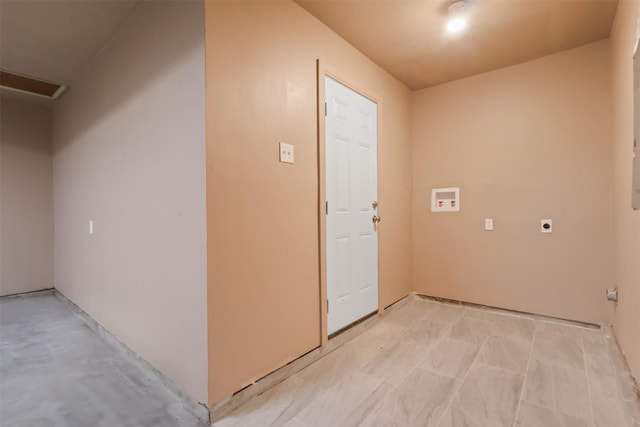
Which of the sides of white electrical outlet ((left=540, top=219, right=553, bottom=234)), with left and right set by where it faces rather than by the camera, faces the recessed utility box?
right

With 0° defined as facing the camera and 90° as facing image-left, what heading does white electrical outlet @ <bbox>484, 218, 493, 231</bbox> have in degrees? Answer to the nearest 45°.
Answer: approximately 0°

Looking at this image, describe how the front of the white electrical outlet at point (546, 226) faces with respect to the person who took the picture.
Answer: facing the viewer

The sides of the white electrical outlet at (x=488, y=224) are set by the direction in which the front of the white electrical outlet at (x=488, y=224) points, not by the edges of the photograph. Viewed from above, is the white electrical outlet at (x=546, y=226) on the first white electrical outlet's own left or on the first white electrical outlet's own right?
on the first white electrical outlet's own left

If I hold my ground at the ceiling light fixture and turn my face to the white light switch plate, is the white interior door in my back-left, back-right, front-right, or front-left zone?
front-right

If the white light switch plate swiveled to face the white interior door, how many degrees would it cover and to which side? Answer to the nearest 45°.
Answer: approximately 90° to its left

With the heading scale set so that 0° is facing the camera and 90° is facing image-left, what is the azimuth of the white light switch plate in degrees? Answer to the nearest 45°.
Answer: approximately 315°

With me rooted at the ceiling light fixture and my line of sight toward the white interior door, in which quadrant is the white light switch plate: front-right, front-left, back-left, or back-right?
front-left

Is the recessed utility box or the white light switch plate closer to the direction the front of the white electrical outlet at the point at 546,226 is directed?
the white light switch plate

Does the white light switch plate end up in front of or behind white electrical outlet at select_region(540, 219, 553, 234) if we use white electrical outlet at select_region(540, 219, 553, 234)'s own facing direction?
in front

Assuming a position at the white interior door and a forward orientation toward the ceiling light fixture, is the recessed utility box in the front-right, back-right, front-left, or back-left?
front-left

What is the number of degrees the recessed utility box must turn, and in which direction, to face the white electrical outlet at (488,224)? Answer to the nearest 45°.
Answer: approximately 90° to its left

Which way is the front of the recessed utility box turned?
toward the camera

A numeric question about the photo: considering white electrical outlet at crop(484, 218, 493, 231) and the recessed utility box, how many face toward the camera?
2
